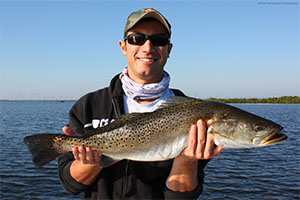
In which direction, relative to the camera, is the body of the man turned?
toward the camera

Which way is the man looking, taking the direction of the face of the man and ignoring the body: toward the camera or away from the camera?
toward the camera

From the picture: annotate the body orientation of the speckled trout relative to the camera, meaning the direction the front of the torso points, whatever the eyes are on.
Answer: to the viewer's right
